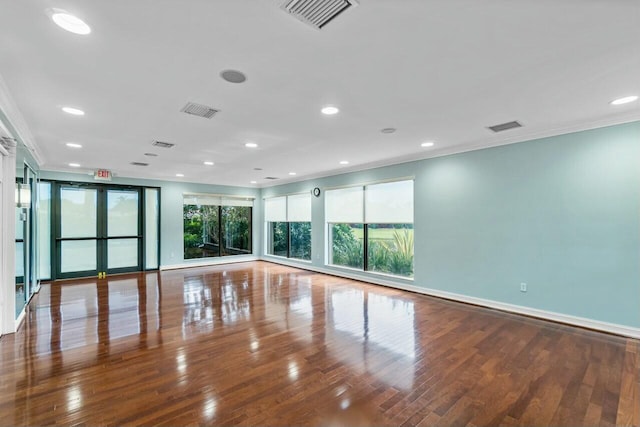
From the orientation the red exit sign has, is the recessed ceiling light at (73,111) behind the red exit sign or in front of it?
in front

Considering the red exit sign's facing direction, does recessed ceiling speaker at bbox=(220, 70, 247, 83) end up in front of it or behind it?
in front

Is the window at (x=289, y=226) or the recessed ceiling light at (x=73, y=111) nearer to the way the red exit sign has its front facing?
the recessed ceiling light

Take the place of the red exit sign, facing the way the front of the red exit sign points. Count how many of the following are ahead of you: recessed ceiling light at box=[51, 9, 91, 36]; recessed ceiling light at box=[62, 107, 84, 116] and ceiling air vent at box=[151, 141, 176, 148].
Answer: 3

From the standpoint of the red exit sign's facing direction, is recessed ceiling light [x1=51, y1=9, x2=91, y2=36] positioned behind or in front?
in front

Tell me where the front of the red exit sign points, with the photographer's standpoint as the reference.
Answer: facing the viewer

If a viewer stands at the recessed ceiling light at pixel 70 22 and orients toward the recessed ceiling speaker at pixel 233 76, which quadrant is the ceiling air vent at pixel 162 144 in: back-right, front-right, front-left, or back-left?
front-left

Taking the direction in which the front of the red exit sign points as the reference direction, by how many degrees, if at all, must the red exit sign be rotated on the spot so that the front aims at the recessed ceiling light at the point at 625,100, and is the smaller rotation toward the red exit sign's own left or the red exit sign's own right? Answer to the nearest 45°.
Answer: approximately 45° to the red exit sign's own left

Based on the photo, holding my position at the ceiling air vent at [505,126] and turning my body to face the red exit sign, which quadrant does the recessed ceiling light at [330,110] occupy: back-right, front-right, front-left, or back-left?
front-left

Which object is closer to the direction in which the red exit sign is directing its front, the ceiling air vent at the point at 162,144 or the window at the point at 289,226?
the ceiling air vent

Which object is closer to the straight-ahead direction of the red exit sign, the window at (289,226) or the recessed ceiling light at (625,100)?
the recessed ceiling light

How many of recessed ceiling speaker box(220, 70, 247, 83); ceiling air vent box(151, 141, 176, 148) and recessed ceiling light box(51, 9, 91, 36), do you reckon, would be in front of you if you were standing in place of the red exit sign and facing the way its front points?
3

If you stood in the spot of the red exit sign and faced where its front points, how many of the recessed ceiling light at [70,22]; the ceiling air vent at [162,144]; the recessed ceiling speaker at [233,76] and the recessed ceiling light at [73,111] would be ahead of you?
4

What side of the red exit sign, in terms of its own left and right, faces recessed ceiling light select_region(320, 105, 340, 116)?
front

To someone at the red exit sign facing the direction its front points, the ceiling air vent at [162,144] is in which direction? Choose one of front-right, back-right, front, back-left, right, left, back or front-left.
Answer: front

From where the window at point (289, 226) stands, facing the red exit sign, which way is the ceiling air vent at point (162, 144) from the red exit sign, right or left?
left
